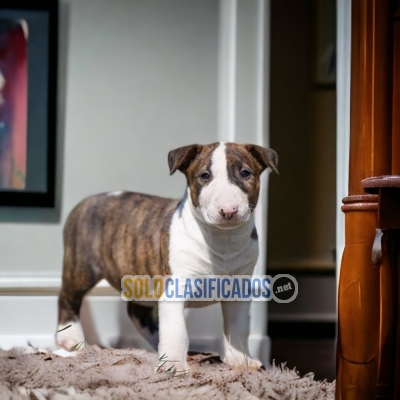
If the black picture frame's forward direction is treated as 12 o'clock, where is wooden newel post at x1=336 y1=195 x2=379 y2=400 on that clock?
The wooden newel post is roughly at 11 o'clock from the black picture frame.

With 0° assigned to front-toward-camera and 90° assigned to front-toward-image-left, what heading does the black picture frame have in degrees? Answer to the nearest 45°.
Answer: approximately 0°
